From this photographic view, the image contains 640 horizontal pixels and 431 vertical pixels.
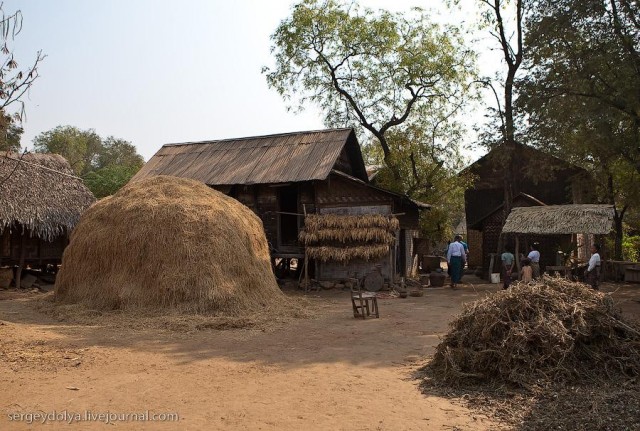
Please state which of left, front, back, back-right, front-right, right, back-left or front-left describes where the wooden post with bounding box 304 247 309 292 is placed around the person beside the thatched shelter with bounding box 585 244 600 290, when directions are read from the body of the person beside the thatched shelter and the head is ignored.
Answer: front

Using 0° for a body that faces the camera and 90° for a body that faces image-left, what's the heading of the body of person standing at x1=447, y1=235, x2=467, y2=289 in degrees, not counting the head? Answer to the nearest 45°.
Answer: approximately 180°

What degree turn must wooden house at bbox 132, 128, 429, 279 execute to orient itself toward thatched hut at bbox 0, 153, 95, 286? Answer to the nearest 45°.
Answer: approximately 90° to its right

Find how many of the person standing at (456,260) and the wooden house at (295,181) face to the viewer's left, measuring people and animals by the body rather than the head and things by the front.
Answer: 0

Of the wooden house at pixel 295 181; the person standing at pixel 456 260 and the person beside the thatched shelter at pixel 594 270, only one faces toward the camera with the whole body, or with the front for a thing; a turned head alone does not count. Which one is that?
the wooden house

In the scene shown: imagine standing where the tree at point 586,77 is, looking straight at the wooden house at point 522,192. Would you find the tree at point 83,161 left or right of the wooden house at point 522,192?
left

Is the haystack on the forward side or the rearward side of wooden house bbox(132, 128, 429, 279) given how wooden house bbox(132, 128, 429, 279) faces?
on the forward side

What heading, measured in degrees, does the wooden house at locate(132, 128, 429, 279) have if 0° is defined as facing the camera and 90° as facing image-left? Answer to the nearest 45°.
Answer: approximately 0°

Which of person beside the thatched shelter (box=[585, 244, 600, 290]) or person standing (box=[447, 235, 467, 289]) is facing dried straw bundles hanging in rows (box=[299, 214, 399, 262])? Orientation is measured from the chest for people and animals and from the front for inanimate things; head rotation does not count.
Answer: the person beside the thatched shelter

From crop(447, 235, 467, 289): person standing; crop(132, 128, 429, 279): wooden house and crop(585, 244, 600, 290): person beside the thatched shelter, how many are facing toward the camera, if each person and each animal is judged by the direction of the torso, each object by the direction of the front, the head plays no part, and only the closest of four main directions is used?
1

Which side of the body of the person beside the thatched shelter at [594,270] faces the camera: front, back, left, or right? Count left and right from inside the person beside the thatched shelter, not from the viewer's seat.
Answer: left
